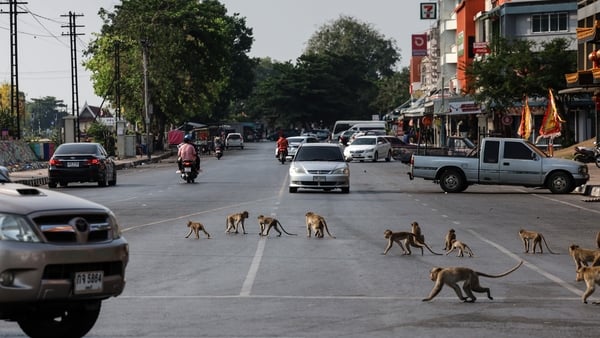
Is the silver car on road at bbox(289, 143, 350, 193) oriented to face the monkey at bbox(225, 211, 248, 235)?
yes

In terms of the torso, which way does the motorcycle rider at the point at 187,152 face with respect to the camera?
away from the camera

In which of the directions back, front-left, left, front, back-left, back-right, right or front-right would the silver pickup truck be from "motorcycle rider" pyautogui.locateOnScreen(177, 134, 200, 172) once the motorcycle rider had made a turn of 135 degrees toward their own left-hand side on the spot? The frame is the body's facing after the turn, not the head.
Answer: left

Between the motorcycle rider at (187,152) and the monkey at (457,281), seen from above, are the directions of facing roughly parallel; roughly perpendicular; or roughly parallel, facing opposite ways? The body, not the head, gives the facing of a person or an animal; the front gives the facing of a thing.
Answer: roughly perpendicular

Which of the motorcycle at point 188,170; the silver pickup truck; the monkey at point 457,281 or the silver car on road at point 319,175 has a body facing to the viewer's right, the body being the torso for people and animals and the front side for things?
the silver pickup truck

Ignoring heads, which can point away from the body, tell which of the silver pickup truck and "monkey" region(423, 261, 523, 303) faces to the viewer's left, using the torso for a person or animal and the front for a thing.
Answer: the monkey

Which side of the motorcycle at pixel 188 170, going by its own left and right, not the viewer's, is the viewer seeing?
back

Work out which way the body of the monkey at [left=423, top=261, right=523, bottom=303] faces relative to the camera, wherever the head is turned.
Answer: to the viewer's left

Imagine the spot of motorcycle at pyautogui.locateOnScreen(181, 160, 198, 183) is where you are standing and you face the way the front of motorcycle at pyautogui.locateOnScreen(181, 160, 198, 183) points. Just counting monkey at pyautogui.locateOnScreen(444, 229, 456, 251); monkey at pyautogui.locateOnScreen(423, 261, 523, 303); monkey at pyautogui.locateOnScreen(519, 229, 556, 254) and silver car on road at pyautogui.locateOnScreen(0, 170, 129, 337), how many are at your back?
4

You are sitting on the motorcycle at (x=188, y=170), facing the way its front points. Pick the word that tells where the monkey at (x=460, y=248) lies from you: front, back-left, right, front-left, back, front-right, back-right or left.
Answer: back

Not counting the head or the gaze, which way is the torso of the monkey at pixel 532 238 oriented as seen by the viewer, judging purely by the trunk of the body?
to the viewer's left

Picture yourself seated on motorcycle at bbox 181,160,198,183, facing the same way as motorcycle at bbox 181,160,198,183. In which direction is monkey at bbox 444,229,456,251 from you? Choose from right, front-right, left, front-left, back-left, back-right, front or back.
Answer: back
